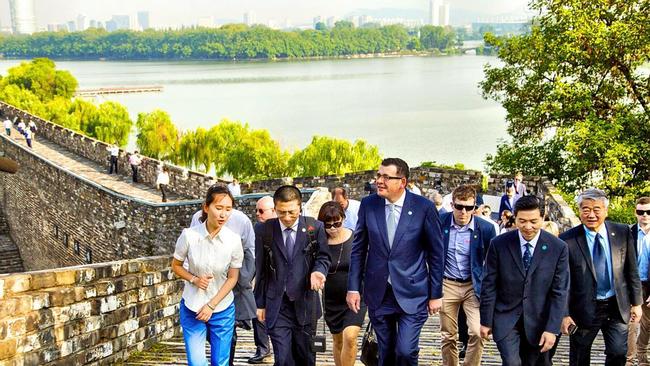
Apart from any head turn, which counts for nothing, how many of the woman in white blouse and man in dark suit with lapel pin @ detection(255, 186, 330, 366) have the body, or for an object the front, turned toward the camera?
2

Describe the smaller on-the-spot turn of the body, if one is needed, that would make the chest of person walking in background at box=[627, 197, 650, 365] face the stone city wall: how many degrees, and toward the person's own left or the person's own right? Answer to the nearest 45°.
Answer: approximately 45° to the person's own right

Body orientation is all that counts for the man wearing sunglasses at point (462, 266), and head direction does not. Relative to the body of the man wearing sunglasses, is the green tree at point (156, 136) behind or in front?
behind

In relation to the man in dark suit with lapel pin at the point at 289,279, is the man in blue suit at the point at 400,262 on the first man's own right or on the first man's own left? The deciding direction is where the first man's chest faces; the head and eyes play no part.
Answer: on the first man's own left

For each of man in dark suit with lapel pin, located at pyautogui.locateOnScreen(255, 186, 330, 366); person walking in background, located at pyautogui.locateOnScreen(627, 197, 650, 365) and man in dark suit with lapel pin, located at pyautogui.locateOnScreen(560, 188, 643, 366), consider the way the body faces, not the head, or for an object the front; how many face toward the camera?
3

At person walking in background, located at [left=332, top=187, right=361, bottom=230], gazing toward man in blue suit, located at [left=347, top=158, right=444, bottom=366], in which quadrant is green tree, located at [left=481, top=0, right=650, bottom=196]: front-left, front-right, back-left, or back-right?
back-left

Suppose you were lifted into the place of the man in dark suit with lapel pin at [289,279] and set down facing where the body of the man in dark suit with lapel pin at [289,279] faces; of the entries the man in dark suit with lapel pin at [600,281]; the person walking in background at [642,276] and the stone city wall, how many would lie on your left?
2

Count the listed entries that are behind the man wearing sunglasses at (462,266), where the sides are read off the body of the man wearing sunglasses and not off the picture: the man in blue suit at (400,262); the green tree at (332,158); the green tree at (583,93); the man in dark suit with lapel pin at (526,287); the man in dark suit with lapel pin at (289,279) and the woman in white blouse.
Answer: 2

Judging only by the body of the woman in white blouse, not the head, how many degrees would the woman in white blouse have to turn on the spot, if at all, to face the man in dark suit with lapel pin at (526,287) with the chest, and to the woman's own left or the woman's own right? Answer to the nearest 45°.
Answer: approximately 90° to the woman's own left
